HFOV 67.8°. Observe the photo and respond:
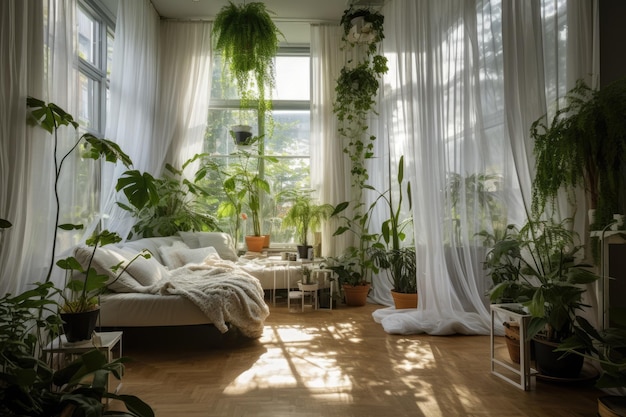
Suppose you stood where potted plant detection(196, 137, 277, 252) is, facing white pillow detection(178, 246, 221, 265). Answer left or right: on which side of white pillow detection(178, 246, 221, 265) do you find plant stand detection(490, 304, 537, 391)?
left

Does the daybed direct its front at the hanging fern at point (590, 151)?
yes

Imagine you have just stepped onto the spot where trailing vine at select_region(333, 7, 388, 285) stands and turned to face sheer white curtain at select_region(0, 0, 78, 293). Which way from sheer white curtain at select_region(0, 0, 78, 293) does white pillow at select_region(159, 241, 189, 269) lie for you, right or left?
right

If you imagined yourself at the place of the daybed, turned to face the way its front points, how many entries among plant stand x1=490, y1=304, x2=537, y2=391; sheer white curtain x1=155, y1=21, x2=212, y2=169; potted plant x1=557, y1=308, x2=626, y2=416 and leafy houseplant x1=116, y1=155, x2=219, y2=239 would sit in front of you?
2

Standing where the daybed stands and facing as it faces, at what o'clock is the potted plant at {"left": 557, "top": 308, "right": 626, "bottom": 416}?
The potted plant is roughly at 12 o'clock from the daybed.

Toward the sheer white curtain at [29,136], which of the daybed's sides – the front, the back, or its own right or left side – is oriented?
right

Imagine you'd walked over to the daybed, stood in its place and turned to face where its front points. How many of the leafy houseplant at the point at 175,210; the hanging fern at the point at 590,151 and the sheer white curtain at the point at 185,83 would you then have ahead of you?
1

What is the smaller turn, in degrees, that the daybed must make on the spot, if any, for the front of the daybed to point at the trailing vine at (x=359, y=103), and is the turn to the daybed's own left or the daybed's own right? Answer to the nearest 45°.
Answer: approximately 90° to the daybed's own left

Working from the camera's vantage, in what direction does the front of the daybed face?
facing the viewer and to the right of the viewer

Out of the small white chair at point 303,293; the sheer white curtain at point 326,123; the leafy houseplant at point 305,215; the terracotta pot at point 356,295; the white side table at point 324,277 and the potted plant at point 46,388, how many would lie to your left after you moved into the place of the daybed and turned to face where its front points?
5

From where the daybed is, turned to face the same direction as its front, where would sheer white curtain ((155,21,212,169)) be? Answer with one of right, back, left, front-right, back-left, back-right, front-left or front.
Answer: back-left

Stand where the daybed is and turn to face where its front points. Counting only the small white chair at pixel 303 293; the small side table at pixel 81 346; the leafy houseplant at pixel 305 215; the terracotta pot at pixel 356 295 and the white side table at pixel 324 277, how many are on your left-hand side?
4
